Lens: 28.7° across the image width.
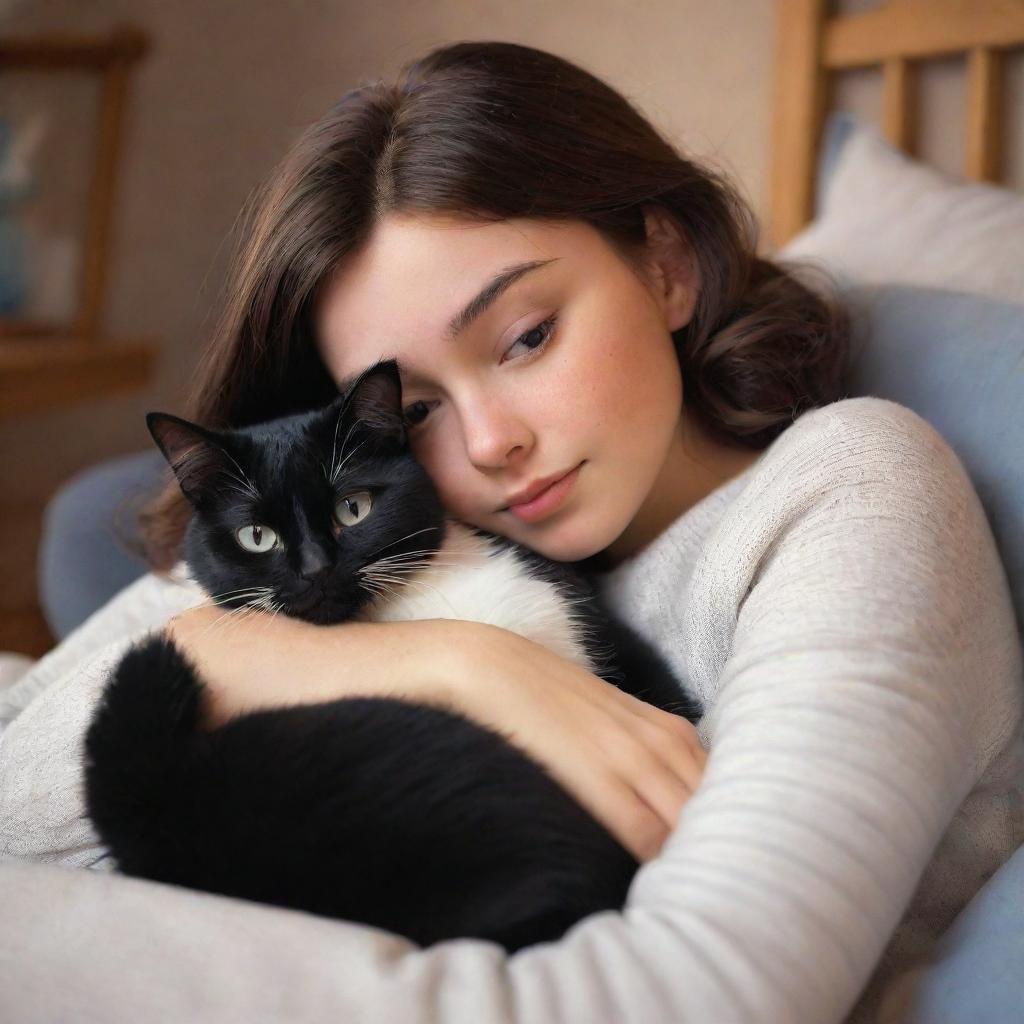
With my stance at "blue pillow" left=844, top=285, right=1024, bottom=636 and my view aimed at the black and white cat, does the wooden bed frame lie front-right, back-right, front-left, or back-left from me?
back-right

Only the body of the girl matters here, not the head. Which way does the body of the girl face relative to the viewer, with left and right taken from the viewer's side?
facing the viewer and to the left of the viewer

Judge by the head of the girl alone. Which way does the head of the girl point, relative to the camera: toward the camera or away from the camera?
toward the camera
